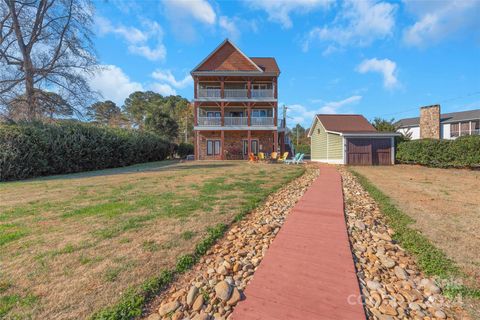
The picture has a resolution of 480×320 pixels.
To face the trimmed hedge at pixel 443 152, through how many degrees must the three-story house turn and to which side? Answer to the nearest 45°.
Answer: approximately 45° to its left

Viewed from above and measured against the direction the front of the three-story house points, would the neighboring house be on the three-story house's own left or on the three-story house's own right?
on the three-story house's own left

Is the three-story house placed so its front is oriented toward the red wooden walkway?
yes

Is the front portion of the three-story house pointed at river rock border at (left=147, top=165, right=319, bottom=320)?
yes

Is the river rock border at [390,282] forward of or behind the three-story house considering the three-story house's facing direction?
forward

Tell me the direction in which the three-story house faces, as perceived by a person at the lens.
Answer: facing the viewer

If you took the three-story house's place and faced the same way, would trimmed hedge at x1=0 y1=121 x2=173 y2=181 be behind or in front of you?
in front

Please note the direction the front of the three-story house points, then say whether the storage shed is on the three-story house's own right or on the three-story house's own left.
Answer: on the three-story house's own left

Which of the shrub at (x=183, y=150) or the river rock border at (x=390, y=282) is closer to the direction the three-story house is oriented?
the river rock border

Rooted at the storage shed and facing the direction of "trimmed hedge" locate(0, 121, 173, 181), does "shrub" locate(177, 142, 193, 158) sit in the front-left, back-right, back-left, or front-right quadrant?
front-right

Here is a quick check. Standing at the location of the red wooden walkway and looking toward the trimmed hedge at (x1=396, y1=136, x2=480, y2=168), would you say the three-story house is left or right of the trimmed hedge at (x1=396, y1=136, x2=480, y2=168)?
left

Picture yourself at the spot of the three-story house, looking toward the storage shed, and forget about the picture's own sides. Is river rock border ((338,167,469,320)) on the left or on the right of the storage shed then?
right

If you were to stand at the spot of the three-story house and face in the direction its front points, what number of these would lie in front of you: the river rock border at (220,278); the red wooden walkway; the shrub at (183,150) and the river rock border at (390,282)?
3

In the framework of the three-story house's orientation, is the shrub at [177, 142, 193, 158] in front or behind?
behind
